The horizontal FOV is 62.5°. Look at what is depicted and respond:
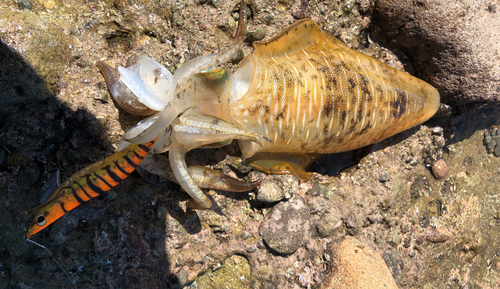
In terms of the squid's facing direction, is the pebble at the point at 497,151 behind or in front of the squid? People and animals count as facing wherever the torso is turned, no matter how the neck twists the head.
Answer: behind

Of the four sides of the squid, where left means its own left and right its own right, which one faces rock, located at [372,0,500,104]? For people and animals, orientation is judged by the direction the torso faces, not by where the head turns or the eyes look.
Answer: back

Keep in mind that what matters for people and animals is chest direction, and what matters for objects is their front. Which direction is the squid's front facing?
to the viewer's left

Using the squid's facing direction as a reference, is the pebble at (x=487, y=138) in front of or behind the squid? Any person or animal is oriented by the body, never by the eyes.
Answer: behind

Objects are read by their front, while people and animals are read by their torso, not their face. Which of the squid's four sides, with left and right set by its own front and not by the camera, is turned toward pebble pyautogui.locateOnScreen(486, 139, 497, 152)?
back

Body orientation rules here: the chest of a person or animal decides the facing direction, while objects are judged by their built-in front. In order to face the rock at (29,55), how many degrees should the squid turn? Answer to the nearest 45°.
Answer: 0° — it already faces it

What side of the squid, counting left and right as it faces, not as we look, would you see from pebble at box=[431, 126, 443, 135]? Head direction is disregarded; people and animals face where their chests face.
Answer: back
